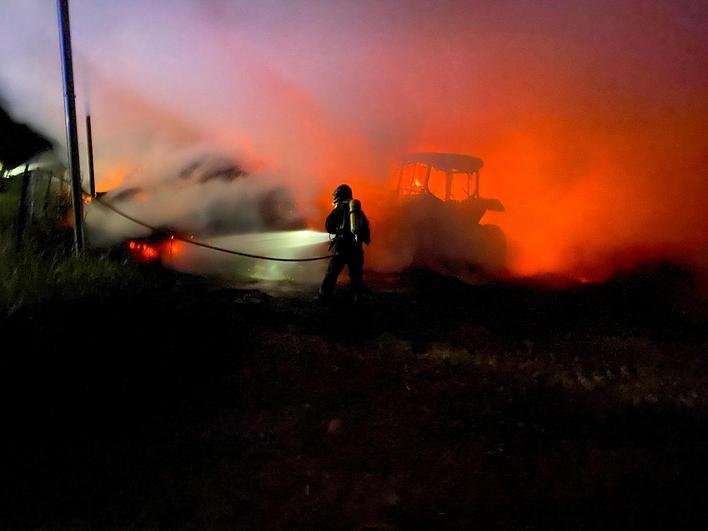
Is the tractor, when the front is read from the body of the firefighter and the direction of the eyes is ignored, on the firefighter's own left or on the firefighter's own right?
on the firefighter's own right

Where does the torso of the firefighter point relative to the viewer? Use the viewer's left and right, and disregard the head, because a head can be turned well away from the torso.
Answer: facing away from the viewer and to the left of the viewer

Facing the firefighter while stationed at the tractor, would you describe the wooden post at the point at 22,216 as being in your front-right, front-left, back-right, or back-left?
front-right

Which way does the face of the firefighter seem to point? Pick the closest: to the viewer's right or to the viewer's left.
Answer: to the viewer's left
